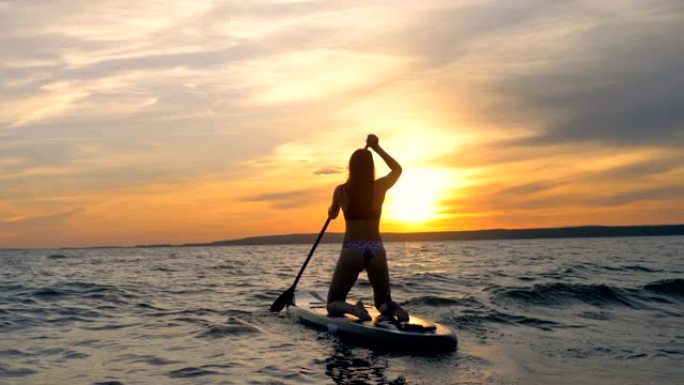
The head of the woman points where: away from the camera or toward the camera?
away from the camera

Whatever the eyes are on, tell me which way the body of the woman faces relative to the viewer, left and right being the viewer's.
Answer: facing away from the viewer and to the left of the viewer
